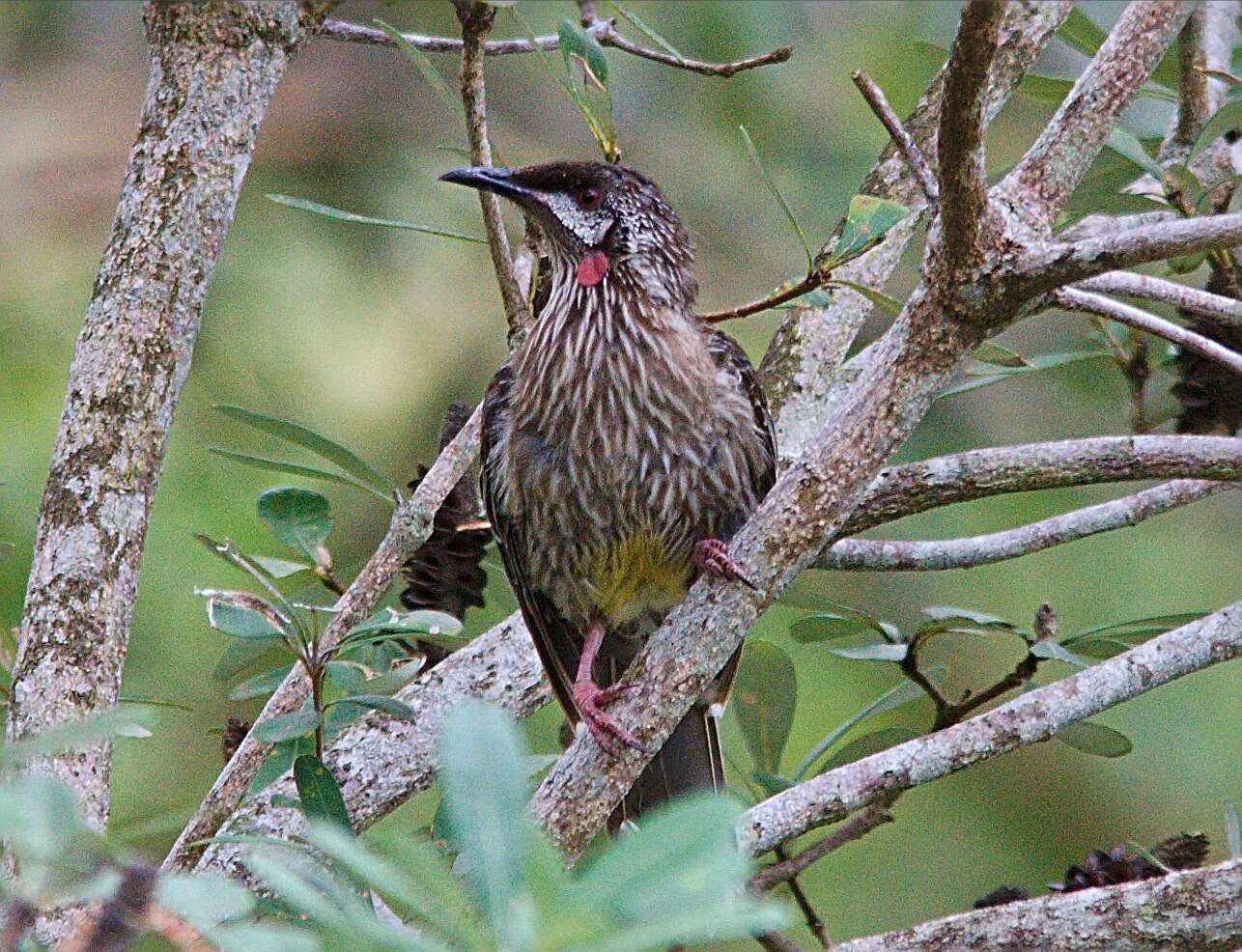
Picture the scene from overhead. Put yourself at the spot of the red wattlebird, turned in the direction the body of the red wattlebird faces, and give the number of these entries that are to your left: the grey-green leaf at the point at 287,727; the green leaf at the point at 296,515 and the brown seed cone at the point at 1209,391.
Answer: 1

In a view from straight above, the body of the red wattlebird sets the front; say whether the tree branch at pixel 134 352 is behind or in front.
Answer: in front

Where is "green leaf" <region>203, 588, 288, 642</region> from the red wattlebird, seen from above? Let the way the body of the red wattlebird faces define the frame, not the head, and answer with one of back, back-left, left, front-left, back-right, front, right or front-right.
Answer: front-right

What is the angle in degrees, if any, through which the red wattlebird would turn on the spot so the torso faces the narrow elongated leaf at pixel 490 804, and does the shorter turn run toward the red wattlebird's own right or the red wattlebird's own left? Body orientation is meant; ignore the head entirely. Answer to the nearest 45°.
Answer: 0° — it already faces it

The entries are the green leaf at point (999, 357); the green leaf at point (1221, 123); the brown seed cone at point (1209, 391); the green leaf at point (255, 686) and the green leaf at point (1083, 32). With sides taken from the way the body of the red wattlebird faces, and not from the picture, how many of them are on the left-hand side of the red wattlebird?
4

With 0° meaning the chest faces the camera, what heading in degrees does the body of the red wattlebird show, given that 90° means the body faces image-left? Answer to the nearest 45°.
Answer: approximately 0°

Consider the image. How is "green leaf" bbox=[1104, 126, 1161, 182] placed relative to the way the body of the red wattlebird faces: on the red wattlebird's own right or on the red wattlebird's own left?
on the red wattlebird's own left

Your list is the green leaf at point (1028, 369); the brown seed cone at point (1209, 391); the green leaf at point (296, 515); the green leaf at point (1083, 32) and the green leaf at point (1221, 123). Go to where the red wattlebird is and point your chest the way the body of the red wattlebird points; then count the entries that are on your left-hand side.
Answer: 4

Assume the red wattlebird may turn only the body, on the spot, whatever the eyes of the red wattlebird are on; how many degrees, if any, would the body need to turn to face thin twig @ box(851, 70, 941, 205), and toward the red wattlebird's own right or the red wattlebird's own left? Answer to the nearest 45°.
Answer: approximately 45° to the red wattlebird's own left

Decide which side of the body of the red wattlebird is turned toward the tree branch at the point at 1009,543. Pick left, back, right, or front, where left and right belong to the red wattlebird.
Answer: left

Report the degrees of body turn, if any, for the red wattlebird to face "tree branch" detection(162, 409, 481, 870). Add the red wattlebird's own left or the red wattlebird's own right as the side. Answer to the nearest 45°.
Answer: approximately 45° to the red wattlebird's own right
